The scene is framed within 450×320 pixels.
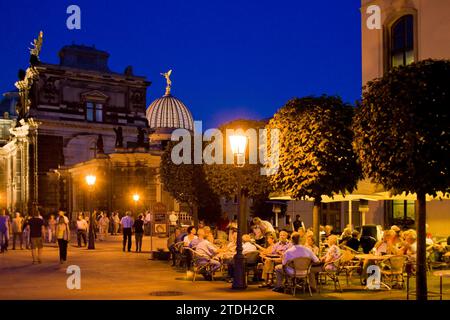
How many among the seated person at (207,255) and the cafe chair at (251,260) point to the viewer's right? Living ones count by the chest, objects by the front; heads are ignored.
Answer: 1

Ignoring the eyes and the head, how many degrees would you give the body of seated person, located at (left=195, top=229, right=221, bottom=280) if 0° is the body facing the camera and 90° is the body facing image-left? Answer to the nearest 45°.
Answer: approximately 270°

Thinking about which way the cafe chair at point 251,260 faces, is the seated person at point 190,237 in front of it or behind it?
in front

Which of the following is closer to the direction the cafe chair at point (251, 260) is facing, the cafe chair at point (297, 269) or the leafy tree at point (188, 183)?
the leafy tree

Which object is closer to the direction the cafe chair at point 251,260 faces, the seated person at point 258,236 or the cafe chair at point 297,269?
the seated person

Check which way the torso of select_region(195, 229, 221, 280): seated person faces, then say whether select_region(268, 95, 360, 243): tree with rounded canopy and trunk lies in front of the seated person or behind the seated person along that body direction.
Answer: in front

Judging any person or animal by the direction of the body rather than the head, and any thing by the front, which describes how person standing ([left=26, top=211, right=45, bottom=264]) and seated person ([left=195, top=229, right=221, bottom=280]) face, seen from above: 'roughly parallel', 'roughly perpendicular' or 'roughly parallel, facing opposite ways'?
roughly perpendicular

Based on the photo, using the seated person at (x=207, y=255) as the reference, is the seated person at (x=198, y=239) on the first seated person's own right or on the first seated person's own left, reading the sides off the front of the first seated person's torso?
on the first seated person's own left

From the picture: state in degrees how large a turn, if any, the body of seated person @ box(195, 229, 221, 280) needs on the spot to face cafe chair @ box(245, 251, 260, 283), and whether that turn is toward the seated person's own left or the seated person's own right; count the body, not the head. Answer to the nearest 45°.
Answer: approximately 45° to the seated person's own right
